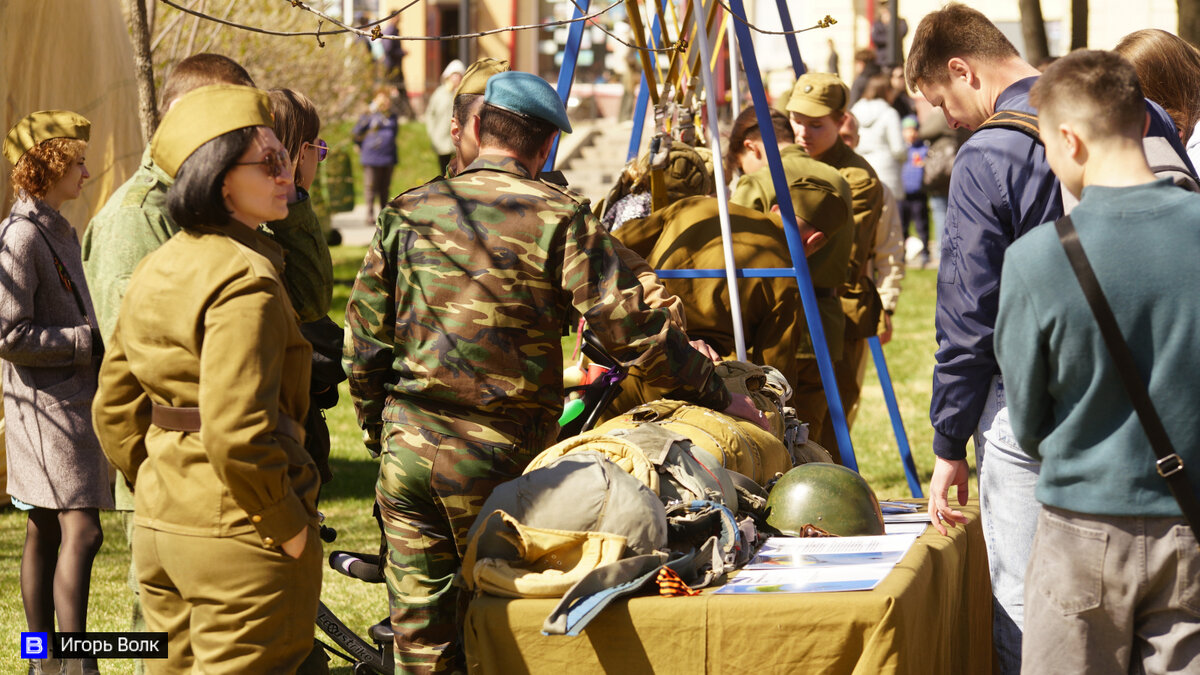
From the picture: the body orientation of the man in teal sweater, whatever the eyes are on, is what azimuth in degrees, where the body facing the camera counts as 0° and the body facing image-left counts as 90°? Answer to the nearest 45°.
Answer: approximately 135°

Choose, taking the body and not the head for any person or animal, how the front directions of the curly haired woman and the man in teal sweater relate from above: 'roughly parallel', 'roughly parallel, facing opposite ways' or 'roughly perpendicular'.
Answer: roughly perpendicular

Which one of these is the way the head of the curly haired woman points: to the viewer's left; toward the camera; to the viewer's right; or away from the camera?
to the viewer's right

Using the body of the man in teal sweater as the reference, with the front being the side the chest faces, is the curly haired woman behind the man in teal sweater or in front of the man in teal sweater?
in front

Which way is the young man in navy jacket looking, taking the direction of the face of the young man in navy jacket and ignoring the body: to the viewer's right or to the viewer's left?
to the viewer's left

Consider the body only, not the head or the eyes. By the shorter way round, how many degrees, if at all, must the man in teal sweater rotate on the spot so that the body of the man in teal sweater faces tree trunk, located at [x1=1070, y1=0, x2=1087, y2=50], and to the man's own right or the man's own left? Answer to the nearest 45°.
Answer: approximately 45° to the man's own right

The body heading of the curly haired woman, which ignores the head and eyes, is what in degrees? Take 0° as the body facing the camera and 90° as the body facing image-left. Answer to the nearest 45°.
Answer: approximately 270°

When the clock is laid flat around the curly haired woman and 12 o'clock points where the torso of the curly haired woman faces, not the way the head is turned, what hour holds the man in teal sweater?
The man in teal sweater is roughly at 2 o'clock from the curly haired woman.

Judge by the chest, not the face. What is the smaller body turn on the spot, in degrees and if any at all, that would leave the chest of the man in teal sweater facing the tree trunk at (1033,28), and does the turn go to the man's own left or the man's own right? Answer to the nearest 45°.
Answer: approximately 45° to the man's own right

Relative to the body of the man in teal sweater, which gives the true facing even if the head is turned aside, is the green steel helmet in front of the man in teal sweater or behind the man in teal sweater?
in front

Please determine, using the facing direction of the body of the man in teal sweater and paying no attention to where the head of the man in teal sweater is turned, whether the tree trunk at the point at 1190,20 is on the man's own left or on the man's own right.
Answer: on the man's own right

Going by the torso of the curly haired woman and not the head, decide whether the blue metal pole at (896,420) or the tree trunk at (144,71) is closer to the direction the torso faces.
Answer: the blue metal pole

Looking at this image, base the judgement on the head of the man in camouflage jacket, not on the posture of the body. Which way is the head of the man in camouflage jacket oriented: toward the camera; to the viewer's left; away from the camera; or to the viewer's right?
away from the camera
